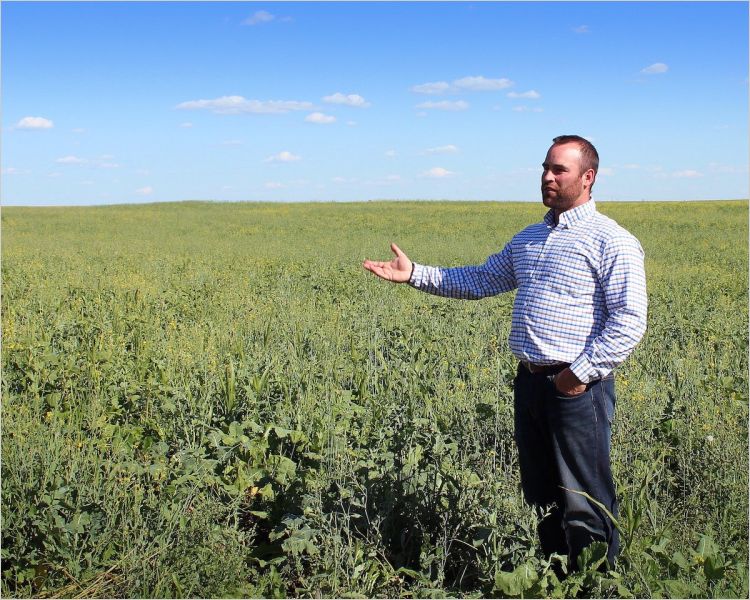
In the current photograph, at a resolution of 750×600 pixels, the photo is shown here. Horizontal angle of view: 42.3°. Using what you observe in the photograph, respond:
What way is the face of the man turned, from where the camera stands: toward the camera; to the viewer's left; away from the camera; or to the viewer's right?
to the viewer's left

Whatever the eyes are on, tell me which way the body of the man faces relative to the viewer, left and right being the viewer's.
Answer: facing the viewer and to the left of the viewer
